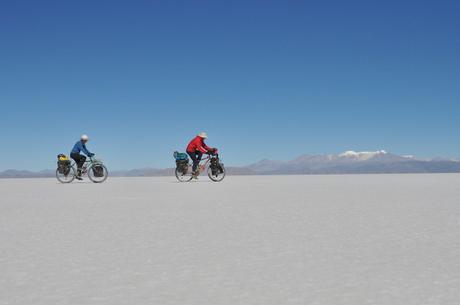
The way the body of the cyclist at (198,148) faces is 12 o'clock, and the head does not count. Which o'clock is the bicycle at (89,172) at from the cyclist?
The bicycle is roughly at 6 o'clock from the cyclist.

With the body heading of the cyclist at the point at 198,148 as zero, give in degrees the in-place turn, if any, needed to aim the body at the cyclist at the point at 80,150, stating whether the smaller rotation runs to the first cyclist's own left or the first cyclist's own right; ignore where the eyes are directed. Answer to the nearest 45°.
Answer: approximately 180°

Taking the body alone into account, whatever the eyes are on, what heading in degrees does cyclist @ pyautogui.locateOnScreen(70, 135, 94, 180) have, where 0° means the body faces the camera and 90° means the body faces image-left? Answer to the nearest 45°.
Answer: approximately 270°

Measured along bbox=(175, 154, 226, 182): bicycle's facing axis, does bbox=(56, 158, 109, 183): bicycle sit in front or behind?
behind

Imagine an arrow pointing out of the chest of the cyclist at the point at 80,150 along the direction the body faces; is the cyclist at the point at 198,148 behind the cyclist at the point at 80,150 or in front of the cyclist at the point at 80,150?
in front

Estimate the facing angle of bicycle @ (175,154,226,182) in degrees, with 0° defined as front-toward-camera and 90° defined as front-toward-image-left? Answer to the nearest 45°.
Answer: approximately 270°

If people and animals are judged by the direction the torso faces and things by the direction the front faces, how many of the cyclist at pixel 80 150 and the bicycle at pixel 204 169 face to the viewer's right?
2

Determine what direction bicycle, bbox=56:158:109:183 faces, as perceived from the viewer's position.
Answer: facing to the right of the viewer

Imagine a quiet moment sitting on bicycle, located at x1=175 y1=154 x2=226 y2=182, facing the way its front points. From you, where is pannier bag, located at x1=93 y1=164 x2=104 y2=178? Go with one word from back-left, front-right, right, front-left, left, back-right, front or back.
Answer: back

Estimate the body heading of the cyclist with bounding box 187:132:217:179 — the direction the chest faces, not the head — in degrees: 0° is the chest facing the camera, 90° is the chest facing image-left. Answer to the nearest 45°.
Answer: approximately 270°
